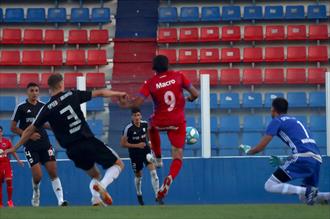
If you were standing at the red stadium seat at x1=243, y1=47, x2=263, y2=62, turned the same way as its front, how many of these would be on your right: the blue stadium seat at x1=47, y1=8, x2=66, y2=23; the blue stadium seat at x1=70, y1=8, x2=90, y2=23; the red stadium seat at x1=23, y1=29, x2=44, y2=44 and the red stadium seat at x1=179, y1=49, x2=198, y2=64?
4

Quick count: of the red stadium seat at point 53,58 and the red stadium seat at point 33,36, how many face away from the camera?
0

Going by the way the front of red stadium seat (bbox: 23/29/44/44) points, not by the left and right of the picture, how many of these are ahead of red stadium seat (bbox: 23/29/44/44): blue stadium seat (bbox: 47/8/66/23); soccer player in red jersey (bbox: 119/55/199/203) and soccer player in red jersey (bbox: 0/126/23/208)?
2

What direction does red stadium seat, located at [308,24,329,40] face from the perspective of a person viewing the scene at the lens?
facing the viewer

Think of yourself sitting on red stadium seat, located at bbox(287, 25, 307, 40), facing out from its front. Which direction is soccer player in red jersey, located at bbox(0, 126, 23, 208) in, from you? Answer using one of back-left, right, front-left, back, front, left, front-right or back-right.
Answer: front-right

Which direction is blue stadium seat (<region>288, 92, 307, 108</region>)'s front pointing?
toward the camera

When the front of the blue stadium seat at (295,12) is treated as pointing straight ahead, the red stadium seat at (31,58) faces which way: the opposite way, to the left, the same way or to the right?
the same way

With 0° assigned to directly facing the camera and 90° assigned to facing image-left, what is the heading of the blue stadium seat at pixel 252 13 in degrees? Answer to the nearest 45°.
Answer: approximately 0°

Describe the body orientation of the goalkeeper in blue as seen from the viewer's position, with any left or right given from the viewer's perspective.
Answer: facing away from the viewer and to the left of the viewer

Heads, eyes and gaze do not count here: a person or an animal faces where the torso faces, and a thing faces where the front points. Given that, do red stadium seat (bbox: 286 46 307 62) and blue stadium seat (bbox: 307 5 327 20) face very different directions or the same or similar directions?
same or similar directions

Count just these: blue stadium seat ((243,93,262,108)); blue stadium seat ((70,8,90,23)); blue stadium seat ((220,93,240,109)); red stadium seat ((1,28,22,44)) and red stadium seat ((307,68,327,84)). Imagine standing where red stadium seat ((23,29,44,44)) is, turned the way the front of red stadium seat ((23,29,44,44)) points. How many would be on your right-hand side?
1

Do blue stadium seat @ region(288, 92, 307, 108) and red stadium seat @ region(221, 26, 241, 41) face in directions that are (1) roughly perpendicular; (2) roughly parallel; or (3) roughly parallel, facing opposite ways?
roughly parallel

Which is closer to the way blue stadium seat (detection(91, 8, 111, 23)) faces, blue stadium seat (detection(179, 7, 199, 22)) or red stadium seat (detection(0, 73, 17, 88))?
the red stadium seat

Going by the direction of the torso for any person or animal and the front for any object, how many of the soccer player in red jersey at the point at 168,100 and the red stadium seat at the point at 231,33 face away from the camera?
1

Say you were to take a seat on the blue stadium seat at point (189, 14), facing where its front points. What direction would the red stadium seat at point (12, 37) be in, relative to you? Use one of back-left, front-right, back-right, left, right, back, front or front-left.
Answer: right

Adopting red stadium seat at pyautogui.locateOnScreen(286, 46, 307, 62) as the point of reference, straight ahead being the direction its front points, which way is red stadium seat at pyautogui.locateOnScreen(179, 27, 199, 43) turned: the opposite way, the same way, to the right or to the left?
the same way

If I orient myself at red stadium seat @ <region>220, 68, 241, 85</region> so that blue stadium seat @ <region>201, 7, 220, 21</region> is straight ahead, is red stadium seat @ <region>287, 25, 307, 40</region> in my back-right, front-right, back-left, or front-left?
front-right

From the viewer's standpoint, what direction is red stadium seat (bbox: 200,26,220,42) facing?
toward the camera

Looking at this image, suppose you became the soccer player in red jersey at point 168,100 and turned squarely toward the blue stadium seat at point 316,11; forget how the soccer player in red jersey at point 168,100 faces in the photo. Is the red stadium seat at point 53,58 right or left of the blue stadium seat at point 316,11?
left

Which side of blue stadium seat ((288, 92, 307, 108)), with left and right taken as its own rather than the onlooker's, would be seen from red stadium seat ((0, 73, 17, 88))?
right
